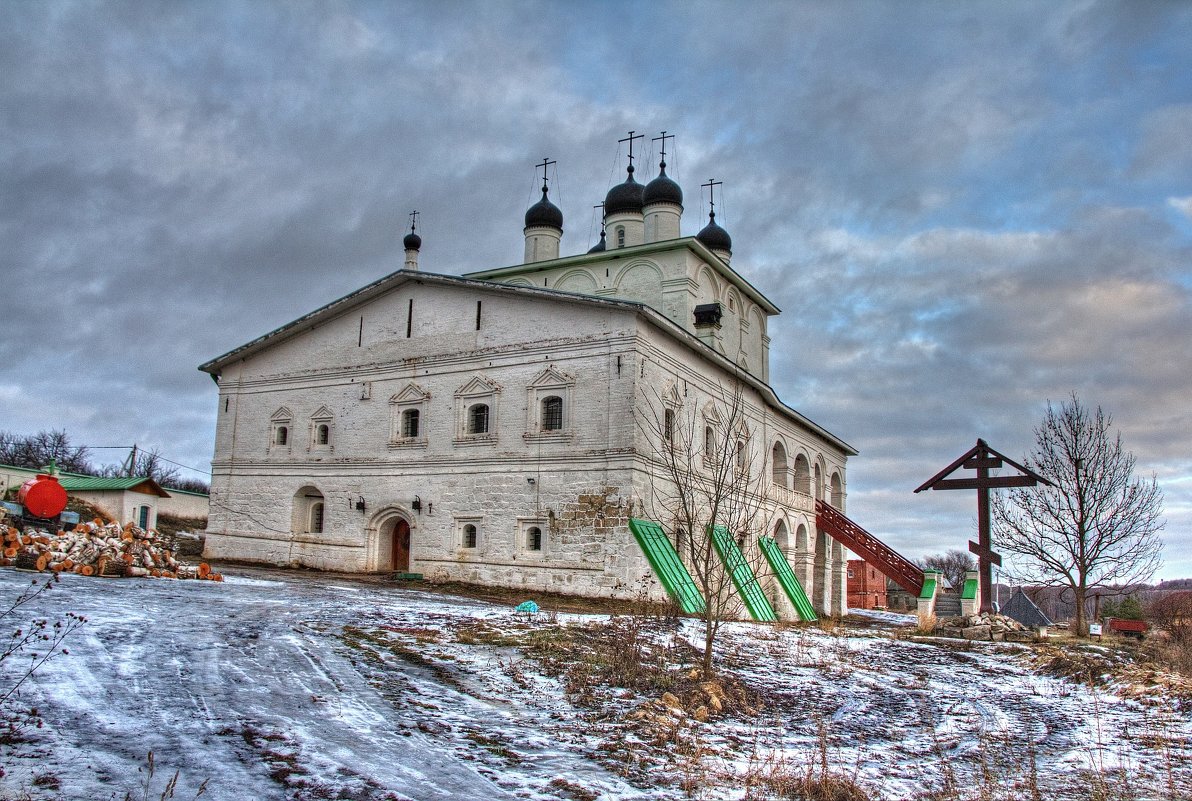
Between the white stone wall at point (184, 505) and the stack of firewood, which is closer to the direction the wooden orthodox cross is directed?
the stack of firewood

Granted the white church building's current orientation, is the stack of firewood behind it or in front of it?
in front

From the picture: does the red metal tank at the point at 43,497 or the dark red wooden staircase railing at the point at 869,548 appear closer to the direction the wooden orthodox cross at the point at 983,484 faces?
the red metal tank

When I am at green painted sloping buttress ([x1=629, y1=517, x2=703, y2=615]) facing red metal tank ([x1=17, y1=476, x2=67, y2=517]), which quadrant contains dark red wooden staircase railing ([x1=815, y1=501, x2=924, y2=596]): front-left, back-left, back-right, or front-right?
back-right

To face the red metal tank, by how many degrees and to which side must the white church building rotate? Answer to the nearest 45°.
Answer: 0° — it already faces it

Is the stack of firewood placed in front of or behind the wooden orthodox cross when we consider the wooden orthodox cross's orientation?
in front

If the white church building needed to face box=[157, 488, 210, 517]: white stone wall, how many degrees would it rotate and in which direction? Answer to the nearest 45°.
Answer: approximately 90° to its right

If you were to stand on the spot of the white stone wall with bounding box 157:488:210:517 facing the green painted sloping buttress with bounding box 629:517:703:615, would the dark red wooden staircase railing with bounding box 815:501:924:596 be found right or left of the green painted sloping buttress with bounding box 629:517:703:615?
left

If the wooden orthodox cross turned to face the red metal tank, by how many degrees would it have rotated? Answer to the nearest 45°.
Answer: approximately 45° to its right

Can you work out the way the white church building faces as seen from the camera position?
facing the viewer and to the left of the viewer

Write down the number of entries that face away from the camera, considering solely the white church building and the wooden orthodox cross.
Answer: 0

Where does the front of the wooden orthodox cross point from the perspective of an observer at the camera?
facing the viewer

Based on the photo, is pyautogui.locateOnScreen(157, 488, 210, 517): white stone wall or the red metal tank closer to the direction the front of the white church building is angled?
the red metal tank
